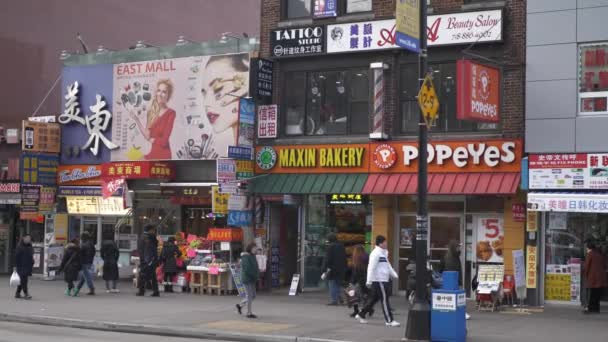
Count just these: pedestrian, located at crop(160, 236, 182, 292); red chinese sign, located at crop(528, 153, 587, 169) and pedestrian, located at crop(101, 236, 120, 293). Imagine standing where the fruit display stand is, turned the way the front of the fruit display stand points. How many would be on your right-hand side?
2

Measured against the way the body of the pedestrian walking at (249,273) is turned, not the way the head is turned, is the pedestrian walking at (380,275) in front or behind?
in front

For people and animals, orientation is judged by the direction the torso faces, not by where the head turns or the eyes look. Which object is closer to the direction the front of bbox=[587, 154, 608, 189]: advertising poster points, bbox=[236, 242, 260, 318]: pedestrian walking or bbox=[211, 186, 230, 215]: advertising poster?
the pedestrian walking

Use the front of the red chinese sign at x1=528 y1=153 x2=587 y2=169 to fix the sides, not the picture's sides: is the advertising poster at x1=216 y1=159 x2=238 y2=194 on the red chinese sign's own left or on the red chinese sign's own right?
on the red chinese sign's own right

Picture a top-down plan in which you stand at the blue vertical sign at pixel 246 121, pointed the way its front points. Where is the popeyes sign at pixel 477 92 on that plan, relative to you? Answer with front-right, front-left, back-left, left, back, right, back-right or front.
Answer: front-left

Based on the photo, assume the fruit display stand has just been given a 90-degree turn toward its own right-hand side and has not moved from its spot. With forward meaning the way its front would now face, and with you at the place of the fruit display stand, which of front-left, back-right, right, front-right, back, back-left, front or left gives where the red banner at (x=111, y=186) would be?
front-right

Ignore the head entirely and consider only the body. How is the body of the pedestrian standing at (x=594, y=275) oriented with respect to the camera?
to the viewer's left

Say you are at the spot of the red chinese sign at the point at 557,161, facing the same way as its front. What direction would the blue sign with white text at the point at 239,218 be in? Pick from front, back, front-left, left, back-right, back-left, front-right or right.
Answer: right

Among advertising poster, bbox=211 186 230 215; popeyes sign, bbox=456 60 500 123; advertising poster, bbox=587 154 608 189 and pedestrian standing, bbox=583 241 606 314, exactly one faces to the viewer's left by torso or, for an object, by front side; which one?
the pedestrian standing

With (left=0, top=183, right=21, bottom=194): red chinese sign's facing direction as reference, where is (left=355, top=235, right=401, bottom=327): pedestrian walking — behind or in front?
in front

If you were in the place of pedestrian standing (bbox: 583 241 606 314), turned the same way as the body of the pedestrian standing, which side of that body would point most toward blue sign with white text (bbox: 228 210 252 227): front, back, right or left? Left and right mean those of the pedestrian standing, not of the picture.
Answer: front
